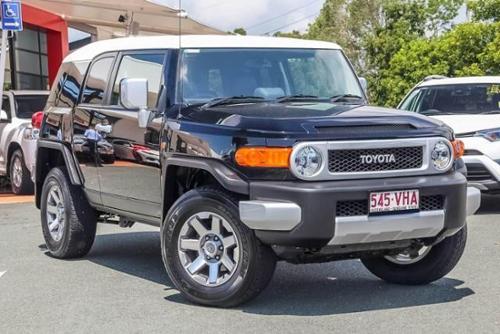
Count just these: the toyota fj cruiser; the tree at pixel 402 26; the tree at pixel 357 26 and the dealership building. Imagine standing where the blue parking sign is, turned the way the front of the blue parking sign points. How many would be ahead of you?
1

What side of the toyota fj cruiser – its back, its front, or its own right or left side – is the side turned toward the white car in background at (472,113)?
left

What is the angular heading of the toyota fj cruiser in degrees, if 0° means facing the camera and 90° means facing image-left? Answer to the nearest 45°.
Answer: approximately 315°

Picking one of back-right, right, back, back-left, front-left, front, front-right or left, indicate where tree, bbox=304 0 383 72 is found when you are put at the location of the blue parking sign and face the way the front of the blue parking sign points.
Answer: back-left

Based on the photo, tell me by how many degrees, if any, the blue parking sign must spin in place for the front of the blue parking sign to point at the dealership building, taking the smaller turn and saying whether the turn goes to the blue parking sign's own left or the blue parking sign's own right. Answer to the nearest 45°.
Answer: approximately 180°

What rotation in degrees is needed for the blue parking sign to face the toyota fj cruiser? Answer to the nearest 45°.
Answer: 0° — it already faces it

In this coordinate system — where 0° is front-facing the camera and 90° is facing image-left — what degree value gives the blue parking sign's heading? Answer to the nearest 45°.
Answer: approximately 0°

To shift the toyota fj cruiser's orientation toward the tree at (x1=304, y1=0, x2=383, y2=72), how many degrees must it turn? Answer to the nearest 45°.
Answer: approximately 135° to its left
